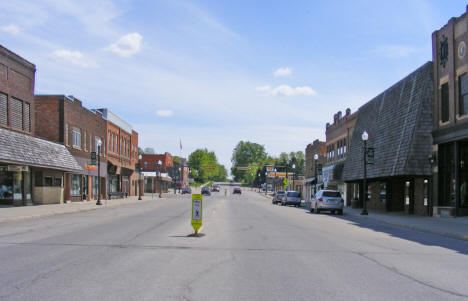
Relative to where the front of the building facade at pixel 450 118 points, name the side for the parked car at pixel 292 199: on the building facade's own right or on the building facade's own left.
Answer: on the building facade's own right

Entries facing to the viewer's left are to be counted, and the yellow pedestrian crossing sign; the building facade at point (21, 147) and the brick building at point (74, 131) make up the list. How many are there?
0

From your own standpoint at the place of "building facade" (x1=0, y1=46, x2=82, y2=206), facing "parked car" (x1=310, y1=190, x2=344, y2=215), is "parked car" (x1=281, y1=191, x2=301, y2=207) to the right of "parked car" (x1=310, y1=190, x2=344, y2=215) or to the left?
left

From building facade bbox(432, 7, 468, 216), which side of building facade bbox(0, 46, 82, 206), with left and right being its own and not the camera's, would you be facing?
front

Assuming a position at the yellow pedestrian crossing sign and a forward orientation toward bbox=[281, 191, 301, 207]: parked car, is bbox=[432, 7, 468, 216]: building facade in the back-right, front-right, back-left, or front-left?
front-right

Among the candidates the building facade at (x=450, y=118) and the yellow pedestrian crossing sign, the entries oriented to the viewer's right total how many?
0

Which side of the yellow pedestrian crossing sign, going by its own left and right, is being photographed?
front

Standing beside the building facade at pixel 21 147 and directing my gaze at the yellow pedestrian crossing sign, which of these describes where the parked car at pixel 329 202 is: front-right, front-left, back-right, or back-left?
front-left

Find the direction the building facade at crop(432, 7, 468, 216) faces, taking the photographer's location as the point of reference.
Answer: facing the viewer and to the left of the viewer

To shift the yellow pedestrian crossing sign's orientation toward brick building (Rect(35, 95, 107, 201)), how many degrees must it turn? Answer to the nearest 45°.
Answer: approximately 180°

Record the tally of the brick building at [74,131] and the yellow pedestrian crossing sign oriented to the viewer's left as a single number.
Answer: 0

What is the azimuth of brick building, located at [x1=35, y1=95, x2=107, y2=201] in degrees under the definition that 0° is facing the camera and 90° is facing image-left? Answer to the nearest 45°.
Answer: approximately 315°

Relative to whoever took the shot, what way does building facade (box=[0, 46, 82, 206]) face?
facing the viewer and to the right of the viewer

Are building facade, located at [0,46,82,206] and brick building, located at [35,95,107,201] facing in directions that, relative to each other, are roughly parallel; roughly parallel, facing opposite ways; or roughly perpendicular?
roughly parallel
